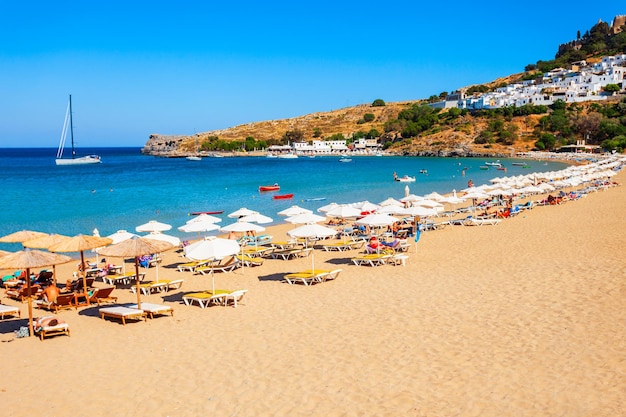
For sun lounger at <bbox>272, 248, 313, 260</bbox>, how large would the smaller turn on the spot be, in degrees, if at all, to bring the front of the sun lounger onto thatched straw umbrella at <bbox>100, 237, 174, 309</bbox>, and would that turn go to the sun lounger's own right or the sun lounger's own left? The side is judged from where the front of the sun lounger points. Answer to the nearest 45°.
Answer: approximately 45° to the sun lounger's own left

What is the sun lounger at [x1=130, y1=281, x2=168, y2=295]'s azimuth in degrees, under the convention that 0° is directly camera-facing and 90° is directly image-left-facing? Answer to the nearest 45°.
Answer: approximately 90°

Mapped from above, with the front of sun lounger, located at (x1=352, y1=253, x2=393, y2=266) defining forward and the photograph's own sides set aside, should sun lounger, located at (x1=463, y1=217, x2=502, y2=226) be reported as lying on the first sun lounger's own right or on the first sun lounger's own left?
on the first sun lounger's own right

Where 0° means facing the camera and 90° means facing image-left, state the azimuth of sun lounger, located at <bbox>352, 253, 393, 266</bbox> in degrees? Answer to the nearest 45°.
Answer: approximately 90°

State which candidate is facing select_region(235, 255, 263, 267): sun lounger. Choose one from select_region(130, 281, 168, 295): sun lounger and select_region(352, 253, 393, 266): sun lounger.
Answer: select_region(352, 253, 393, 266): sun lounger

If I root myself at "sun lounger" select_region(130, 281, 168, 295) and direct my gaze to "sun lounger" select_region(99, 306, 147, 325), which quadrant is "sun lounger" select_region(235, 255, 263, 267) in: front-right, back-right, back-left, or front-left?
back-left

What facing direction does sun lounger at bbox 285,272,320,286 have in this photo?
to the viewer's left

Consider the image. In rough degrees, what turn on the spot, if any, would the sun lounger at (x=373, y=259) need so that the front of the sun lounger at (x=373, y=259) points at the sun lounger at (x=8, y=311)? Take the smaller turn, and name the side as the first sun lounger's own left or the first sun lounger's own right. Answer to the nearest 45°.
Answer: approximately 45° to the first sun lounger's own left
